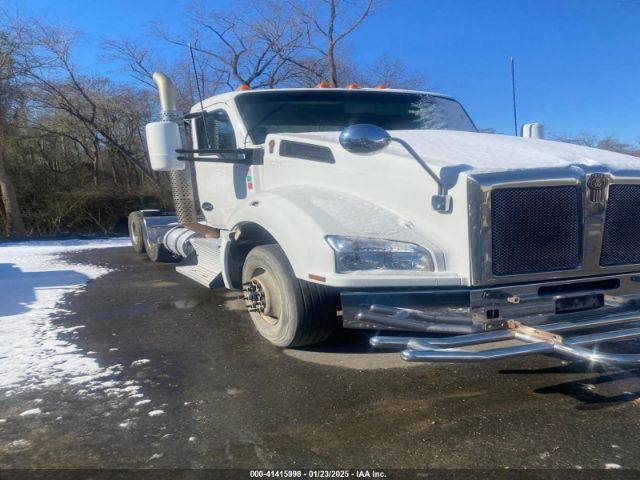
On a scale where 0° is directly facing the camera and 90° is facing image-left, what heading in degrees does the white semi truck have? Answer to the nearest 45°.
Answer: approximately 315°

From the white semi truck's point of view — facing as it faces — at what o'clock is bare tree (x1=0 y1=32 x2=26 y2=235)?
The bare tree is roughly at 6 o'clock from the white semi truck.
